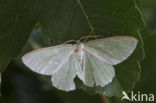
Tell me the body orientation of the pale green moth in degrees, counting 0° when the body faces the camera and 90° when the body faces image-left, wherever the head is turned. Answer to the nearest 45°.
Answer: approximately 180°
